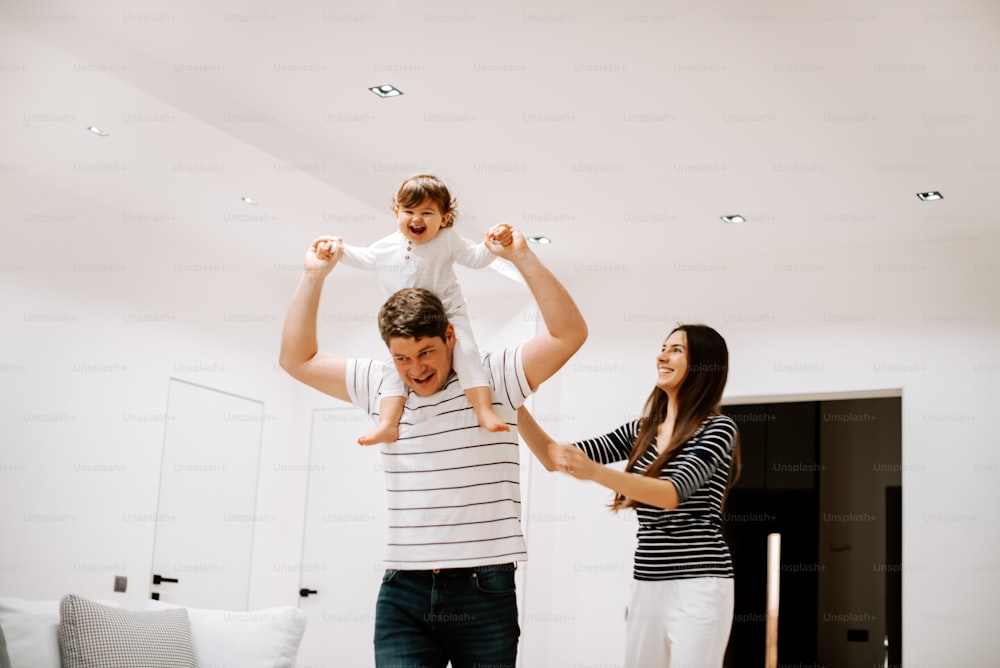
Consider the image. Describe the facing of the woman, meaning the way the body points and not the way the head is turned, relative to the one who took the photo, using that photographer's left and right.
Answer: facing the viewer and to the left of the viewer

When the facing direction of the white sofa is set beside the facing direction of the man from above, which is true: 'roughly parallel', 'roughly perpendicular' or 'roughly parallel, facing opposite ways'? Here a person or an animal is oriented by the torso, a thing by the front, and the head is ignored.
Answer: roughly parallel

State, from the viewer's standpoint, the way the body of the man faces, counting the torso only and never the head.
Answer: toward the camera

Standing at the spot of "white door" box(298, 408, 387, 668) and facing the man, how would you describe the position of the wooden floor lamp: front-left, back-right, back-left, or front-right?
front-left

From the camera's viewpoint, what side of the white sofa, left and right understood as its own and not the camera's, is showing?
front

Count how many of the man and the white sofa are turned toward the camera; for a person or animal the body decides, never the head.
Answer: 2

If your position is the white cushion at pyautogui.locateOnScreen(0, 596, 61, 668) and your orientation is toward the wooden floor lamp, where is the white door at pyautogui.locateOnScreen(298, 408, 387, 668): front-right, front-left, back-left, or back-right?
front-left

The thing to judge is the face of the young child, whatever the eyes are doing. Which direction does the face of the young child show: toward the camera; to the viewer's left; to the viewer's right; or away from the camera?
toward the camera

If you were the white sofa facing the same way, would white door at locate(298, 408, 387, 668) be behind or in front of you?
behind
